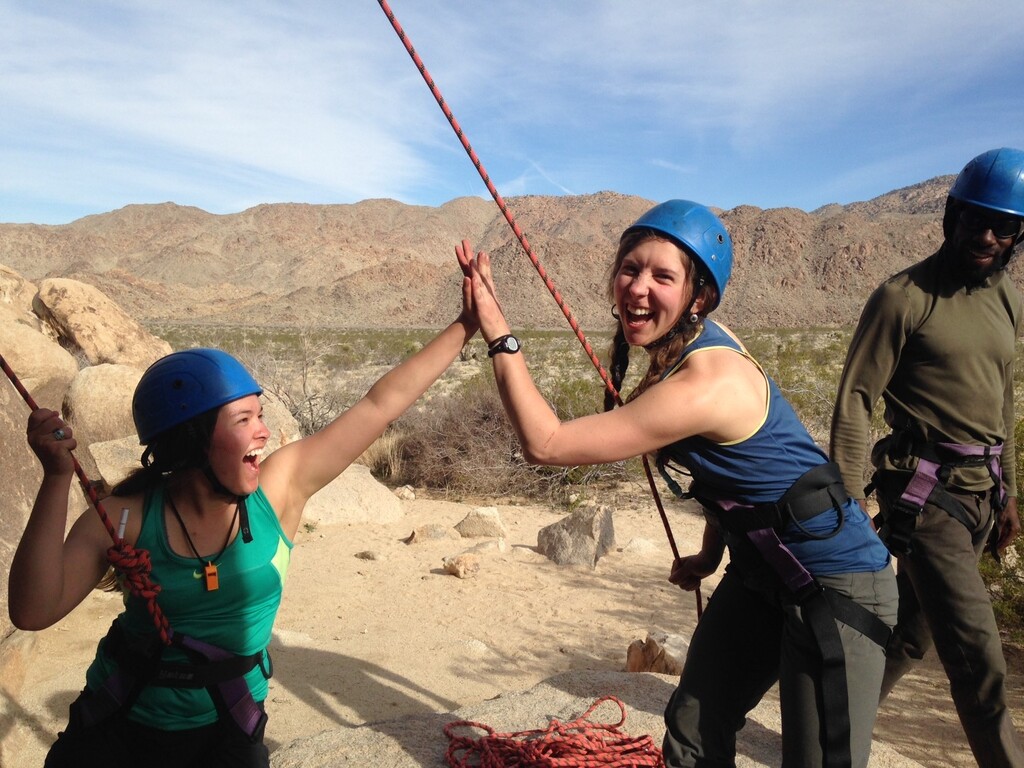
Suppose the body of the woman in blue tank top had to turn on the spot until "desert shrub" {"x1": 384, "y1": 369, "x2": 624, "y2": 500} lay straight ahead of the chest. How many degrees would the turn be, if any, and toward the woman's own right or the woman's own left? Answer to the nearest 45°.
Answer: approximately 90° to the woman's own right

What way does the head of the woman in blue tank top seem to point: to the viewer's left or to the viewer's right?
to the viewer's left

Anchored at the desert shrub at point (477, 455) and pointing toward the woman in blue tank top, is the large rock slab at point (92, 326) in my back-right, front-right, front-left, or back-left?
back-right

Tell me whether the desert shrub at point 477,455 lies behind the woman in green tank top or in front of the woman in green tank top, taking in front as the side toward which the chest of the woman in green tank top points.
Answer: behind

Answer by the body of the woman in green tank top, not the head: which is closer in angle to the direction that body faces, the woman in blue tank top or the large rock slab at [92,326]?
the woman in blue tank top

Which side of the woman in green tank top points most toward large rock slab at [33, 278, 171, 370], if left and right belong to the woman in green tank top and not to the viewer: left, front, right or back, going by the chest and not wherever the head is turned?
back

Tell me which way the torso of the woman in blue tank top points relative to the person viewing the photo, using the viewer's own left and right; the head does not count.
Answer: facing to the left of the viewer

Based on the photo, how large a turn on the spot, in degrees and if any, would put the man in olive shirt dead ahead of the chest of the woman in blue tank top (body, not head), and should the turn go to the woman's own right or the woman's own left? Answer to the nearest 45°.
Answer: approximately 135° to the woman's own right

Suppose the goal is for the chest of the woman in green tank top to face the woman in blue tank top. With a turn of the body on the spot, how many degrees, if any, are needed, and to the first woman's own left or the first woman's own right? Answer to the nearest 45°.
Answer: approximately 90° to the first woman's own left

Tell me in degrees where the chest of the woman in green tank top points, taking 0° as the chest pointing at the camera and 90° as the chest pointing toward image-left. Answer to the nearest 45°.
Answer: approximately 0°

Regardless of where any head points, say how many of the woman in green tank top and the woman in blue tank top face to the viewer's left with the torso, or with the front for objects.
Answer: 1
